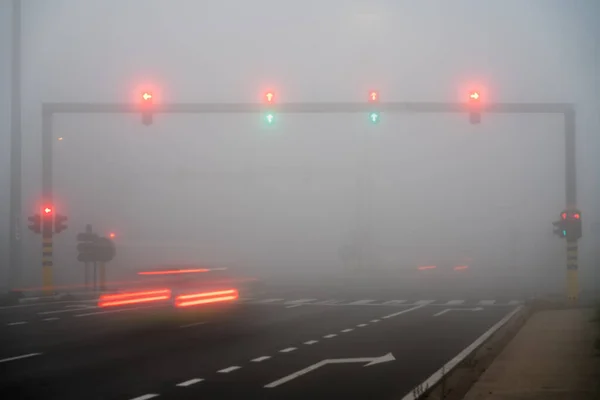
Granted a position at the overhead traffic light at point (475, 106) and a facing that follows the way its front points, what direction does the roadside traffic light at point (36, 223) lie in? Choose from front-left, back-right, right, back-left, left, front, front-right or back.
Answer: right

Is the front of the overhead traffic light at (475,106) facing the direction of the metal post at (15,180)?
no

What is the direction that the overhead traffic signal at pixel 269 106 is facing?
toward the camera

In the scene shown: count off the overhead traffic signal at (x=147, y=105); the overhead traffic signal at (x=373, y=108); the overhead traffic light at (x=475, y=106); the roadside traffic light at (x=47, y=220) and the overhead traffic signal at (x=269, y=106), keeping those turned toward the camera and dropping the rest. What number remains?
5

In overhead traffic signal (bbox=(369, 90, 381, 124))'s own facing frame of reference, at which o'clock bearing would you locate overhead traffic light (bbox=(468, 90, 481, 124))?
The overhead traffic light is roughly at 9 o'clock from the overhead traffic signal.

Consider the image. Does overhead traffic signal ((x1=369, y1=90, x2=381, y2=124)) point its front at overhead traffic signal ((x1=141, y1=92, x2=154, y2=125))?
no

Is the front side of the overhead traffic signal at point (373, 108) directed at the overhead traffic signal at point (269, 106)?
no

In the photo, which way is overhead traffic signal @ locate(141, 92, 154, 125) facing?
toward the camera

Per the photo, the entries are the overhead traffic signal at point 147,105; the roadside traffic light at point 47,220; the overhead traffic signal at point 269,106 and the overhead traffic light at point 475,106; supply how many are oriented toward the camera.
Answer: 4

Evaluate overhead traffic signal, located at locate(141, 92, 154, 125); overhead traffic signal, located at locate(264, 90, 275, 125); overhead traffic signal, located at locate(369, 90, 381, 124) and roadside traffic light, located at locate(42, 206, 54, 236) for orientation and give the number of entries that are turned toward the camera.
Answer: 4

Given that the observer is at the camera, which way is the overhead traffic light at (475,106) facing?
facing the viewer

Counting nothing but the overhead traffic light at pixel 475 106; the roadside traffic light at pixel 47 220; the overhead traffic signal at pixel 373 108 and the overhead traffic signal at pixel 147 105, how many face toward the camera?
4

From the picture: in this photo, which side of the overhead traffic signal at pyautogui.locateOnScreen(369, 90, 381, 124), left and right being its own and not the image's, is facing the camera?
front
